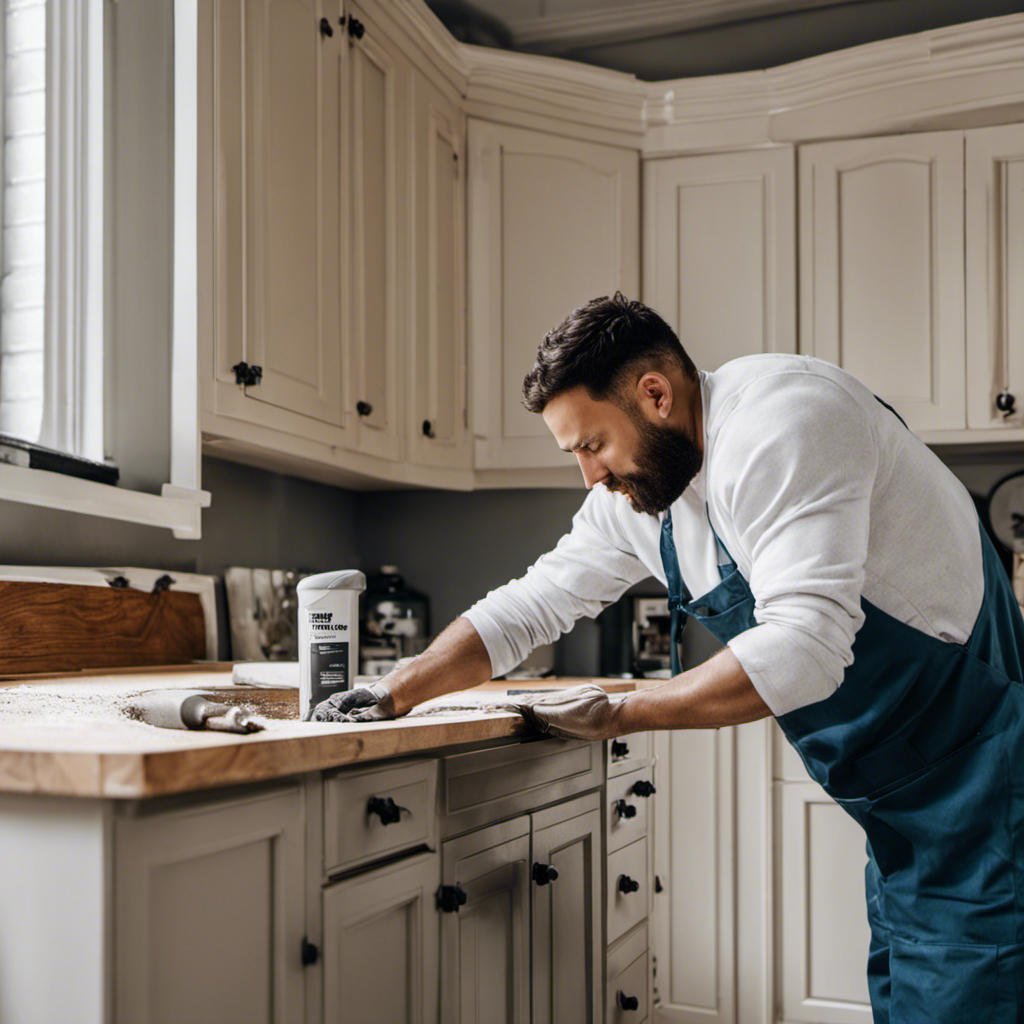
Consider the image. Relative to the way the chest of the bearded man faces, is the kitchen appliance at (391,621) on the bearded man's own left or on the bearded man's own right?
on the bearded man's own right

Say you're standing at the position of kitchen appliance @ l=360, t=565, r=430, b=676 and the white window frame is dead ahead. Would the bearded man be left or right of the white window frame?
left

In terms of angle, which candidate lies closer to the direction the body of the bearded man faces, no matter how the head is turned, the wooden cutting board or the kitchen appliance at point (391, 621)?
the wooden cutting board

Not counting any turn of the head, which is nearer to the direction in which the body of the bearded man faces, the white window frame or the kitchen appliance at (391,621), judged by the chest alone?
the white window frame

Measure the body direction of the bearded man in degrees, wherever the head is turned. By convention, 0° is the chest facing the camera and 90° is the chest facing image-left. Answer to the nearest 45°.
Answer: approximately 90°
